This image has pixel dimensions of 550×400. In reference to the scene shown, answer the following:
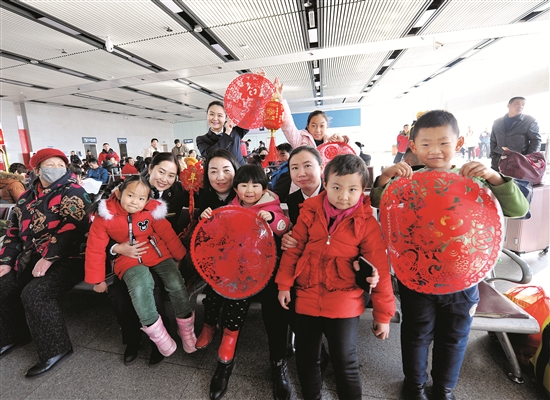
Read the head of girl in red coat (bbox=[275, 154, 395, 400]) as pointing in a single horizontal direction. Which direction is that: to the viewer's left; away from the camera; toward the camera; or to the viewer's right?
toward the camera

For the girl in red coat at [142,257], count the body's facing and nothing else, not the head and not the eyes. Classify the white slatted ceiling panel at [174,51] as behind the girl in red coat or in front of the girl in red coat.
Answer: behind

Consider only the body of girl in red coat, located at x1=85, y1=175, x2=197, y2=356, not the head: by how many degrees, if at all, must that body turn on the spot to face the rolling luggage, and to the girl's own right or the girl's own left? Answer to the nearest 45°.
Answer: approximately 90° to the girl's own left

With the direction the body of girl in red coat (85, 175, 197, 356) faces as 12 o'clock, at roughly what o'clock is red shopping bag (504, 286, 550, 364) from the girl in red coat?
The red shopping bag is roughly at 10 o'clock from the girl in red coat.

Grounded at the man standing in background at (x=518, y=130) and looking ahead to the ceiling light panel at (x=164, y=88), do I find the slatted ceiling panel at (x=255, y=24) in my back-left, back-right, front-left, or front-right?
front-left

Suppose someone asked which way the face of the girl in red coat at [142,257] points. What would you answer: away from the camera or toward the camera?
toward the camera

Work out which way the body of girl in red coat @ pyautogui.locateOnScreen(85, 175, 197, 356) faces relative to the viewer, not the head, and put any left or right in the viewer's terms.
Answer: facing the viewer

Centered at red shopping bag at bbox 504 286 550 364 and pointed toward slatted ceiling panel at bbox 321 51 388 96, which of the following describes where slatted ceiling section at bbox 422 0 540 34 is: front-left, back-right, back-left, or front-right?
front-right

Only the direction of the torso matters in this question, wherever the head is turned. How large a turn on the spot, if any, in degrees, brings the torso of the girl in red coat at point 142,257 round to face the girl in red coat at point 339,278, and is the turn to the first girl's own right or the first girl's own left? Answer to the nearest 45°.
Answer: approximately 45° to the first girl's own left

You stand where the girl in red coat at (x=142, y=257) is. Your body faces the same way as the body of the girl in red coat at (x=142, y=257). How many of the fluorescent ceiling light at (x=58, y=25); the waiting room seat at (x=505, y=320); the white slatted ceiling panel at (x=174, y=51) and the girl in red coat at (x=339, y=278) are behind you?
2

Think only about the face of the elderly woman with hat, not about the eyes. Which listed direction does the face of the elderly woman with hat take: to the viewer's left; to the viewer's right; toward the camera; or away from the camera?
toward the camera

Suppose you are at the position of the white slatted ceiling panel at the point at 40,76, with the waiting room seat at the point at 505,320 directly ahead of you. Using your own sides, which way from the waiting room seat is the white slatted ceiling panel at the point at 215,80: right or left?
left

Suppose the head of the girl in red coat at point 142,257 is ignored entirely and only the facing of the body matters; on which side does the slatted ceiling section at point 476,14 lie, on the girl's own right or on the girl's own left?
on the girl's own left

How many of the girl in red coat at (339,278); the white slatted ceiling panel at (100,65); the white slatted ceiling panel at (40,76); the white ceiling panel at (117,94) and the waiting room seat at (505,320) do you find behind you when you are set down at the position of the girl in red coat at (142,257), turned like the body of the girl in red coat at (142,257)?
3

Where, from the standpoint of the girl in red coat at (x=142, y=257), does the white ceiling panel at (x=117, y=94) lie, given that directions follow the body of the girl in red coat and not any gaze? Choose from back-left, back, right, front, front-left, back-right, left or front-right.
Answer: back
